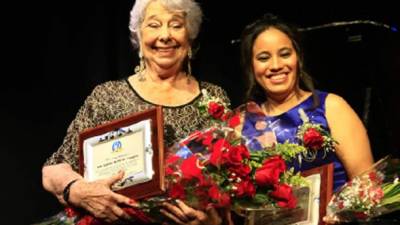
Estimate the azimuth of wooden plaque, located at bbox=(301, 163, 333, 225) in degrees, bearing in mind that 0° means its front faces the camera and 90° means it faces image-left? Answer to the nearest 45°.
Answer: approximately 45°

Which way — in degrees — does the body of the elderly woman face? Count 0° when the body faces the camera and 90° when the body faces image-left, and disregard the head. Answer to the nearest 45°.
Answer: approximately 0°

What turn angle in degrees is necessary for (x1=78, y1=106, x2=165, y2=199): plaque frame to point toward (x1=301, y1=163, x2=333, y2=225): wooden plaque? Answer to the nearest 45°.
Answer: approximately 135° to its left

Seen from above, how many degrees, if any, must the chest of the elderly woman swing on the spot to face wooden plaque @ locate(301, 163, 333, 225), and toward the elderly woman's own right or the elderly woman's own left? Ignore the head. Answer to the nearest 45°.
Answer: approximately 45° to the elderly woman's own left
